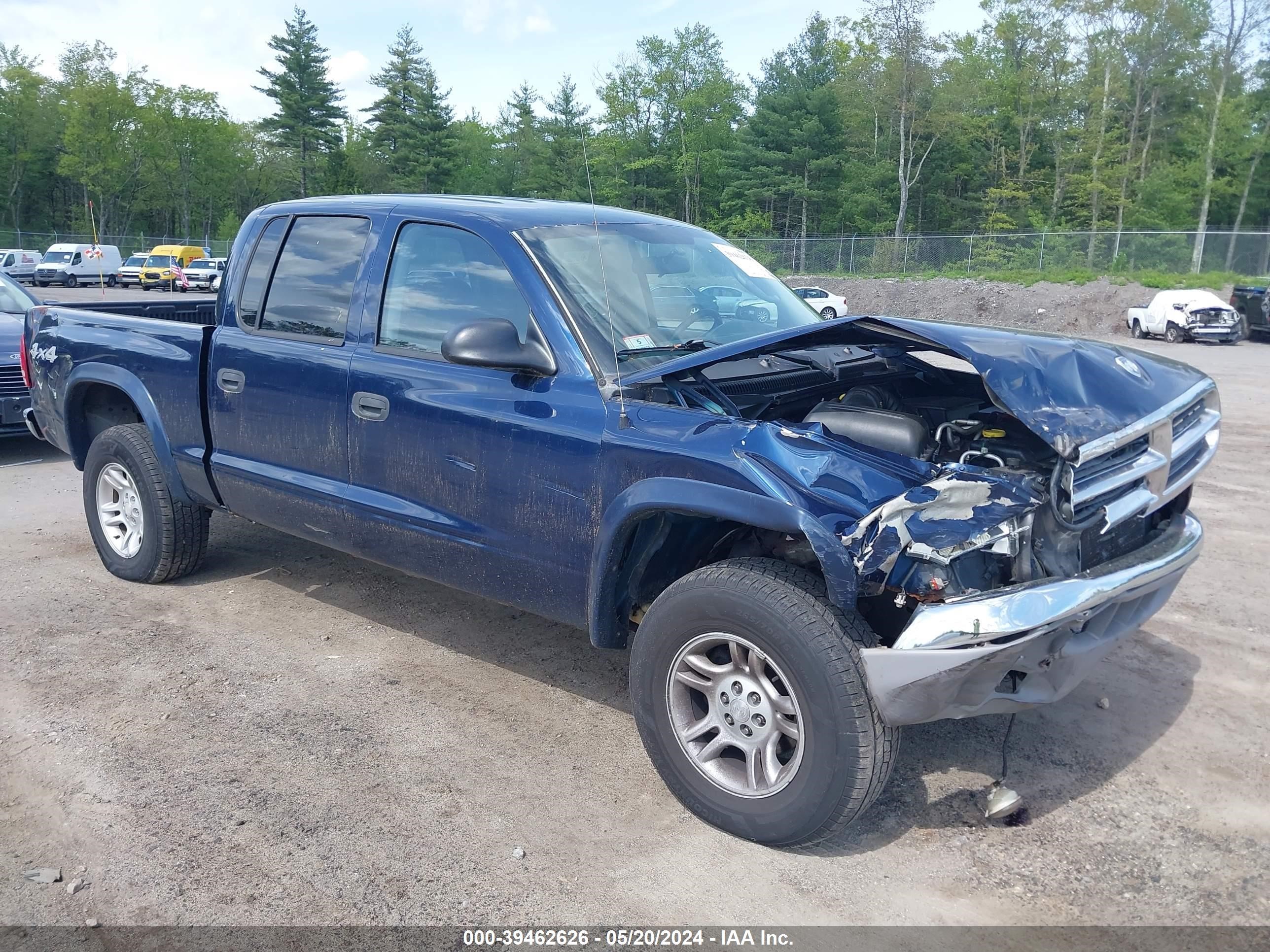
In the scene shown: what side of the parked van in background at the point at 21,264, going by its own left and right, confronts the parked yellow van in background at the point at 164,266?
left

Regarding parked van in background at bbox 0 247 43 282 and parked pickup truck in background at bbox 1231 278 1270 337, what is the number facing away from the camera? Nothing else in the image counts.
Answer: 0

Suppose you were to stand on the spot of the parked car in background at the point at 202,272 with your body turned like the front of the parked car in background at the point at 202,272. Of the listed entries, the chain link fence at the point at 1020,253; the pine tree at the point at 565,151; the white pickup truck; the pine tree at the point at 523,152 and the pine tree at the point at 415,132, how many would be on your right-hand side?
0

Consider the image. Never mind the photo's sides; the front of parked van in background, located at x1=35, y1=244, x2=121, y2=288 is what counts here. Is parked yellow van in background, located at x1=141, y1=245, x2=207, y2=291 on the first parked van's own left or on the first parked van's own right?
on the first parked van's own left

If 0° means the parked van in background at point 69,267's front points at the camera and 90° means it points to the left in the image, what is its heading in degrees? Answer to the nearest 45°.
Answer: approximately 45°

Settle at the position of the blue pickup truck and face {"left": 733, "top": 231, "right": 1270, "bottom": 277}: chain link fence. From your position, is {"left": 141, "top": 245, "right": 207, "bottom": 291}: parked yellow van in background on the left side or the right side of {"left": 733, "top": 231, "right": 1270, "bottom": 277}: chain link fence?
left

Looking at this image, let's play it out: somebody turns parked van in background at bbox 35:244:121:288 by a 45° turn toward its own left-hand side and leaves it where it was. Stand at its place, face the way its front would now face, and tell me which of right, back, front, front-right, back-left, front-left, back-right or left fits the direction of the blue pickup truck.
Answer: front

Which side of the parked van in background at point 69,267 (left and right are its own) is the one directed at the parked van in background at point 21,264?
right

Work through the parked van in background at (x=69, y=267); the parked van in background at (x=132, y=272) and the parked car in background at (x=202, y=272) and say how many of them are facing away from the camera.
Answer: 0

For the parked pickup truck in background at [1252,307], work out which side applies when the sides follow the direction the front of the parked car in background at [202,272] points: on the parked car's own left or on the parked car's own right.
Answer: on the parked car's own left

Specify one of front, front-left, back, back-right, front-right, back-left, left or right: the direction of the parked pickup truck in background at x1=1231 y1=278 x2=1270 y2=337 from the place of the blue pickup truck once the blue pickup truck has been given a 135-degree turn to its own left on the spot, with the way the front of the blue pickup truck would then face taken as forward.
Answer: front-right

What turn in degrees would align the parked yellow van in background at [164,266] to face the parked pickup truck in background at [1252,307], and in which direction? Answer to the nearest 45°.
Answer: approximately 90° to its left

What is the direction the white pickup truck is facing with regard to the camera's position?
facing the viewer and to the right of the viewer

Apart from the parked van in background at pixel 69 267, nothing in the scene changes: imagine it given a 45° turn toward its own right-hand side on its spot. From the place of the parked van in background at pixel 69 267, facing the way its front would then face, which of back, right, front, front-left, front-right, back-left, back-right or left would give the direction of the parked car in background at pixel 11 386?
left

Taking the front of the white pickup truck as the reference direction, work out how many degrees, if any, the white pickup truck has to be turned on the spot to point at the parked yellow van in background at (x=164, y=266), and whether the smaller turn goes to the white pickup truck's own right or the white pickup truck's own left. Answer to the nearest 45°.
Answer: approximately 135° to the white pickup truck's own right

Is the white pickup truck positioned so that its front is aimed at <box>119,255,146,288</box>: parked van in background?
no

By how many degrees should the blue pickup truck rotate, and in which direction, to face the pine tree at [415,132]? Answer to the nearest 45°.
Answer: approximately 135° to its left

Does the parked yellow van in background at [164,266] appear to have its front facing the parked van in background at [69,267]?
no

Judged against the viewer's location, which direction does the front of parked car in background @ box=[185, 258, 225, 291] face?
facing the viewer and to the left of the viewer

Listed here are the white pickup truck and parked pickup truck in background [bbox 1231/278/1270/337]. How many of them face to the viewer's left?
0

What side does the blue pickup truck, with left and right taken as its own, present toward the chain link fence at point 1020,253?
left

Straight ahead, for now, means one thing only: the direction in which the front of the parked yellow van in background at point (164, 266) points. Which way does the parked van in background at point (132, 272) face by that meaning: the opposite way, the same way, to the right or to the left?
the same way
